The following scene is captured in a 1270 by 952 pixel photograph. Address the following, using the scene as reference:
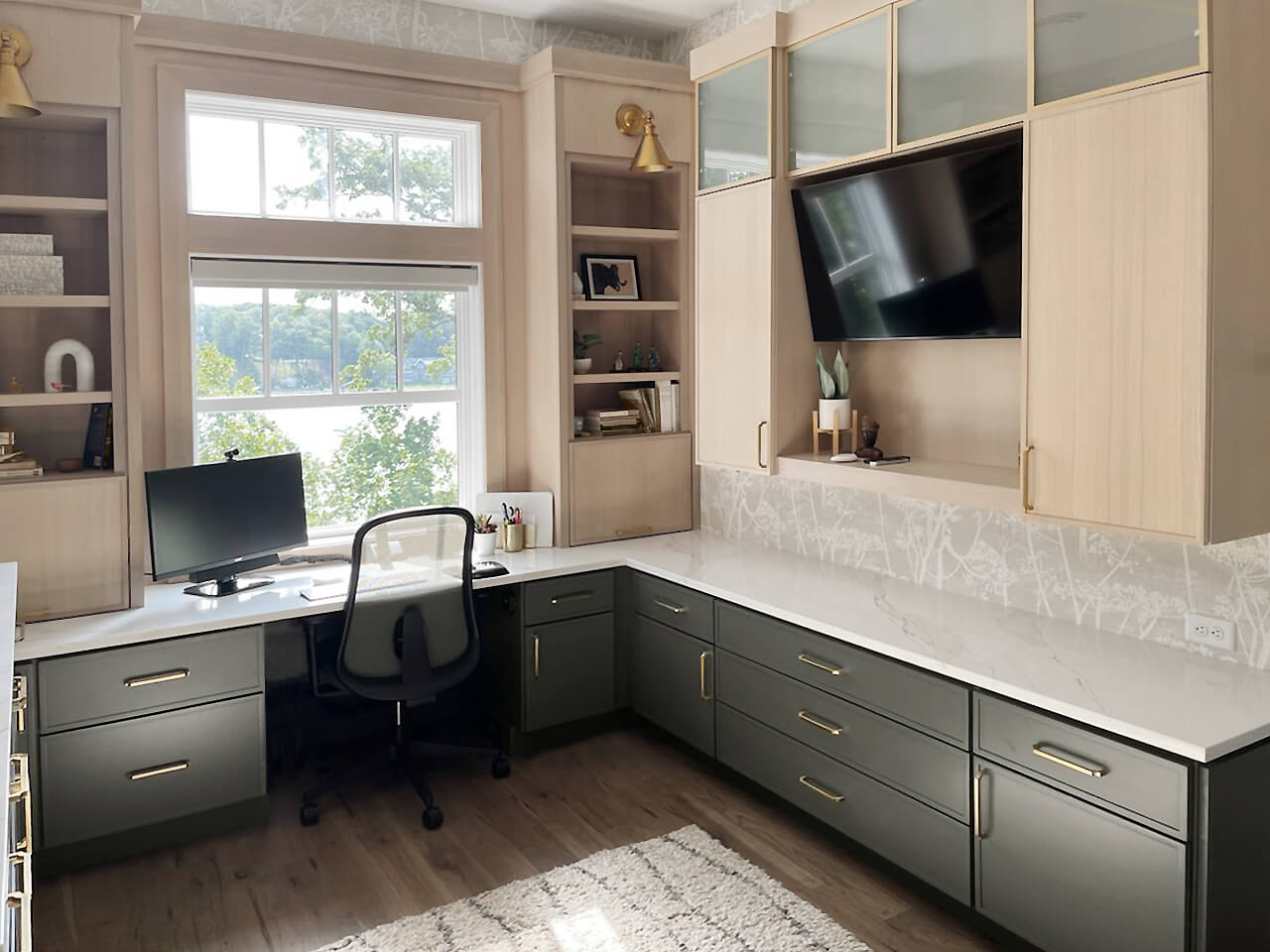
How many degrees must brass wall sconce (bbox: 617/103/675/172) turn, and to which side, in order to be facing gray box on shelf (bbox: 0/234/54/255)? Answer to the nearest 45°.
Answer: approximately 90° to its right

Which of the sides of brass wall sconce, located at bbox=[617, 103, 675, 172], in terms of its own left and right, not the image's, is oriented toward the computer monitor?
right

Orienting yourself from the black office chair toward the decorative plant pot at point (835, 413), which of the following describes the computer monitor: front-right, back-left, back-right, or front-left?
back-left

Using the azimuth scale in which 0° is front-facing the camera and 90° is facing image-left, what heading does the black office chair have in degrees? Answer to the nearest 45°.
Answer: approximately 180°

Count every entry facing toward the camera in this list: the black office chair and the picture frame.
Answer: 1

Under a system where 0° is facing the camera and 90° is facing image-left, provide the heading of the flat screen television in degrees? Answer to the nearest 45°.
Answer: approximately 45°

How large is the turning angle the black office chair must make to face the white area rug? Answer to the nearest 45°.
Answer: approximately 135° to its right

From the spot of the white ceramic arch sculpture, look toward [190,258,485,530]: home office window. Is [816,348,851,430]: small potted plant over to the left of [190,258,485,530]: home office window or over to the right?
right

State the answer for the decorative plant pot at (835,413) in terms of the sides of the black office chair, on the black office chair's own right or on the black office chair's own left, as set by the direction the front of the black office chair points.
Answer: on the black office chair's own right

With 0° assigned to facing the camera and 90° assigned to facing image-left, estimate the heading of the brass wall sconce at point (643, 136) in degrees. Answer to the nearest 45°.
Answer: approximately 315°

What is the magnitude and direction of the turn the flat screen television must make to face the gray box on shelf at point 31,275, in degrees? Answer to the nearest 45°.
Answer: approximately 45° to its right

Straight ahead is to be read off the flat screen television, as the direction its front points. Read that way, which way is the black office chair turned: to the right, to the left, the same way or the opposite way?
to the right

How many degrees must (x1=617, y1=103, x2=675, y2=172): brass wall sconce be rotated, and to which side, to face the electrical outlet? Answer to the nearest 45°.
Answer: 0° — it already faces it

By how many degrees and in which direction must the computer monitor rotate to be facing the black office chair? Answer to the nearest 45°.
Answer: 0° — it already faces it
